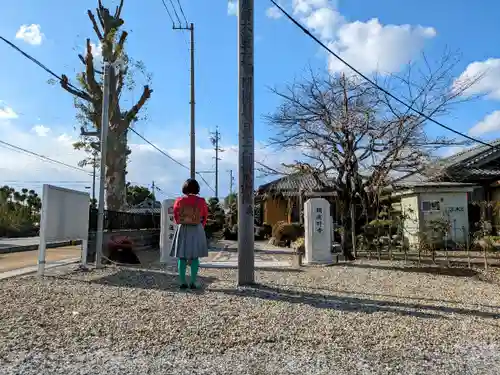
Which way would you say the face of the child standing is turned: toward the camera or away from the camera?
away from the camera

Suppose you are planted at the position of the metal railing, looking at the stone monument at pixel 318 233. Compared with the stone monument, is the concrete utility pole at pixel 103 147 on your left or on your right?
right

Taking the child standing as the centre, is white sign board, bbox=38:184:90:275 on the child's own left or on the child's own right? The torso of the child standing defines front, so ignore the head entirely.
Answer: on the child's own left

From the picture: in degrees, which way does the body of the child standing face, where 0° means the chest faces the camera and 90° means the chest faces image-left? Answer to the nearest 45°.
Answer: approximately 180°

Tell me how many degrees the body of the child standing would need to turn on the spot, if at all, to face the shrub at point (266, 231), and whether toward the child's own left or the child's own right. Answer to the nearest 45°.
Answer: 0° — they already face it

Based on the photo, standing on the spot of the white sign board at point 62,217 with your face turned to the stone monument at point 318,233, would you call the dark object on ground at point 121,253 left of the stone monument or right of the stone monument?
left

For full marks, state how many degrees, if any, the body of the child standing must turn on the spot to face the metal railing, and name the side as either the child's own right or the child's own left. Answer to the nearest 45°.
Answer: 0° — they already face it

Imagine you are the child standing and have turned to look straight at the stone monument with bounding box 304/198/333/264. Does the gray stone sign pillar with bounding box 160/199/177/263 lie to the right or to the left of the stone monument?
left
